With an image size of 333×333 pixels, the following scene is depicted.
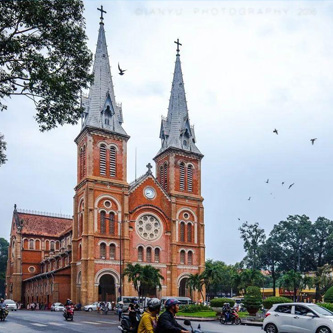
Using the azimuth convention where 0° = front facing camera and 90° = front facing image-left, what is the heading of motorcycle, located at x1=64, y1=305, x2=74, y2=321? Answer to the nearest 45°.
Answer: approximately 0°

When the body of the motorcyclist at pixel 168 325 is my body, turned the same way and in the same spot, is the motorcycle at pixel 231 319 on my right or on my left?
on my left
